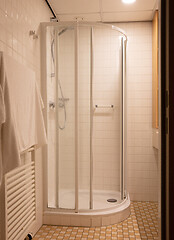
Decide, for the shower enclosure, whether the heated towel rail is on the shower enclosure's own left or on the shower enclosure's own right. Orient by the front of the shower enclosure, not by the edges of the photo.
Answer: on the shower enclosure's own right

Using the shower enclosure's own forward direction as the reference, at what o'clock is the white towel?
The white towel is roughly at 2 o'clock from the shower enclosure.

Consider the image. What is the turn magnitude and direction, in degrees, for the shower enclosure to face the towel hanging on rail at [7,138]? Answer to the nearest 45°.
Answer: approximately 45° to its right
